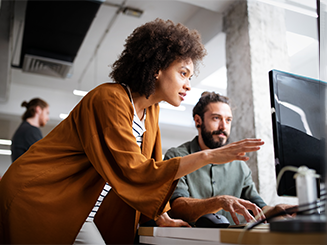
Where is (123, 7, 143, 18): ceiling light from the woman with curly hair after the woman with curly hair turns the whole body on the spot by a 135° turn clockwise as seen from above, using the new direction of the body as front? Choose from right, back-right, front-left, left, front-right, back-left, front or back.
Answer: back-right

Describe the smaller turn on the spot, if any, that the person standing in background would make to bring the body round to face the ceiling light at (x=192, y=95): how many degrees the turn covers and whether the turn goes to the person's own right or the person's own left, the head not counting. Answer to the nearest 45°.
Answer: approximately 45° to the person's own left

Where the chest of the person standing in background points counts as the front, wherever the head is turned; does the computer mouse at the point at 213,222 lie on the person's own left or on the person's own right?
on the person's own right

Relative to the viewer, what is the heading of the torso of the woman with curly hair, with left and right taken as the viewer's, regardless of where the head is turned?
facing to the right of the viewer

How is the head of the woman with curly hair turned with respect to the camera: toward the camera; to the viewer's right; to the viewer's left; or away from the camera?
to the viewer's right

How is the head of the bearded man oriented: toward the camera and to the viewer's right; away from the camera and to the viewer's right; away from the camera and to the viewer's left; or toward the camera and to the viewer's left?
toward the camera and to the viewer's right

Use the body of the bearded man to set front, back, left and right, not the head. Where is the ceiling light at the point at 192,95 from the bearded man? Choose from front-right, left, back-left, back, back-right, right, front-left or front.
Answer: back-left

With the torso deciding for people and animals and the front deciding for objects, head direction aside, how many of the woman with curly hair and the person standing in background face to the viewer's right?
2

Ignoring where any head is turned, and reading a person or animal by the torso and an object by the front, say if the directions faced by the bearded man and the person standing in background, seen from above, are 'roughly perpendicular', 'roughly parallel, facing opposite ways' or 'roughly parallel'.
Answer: roughly perpendicular

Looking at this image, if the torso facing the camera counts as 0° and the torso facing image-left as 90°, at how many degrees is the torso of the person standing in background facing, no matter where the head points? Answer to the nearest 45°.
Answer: approximately 270°
